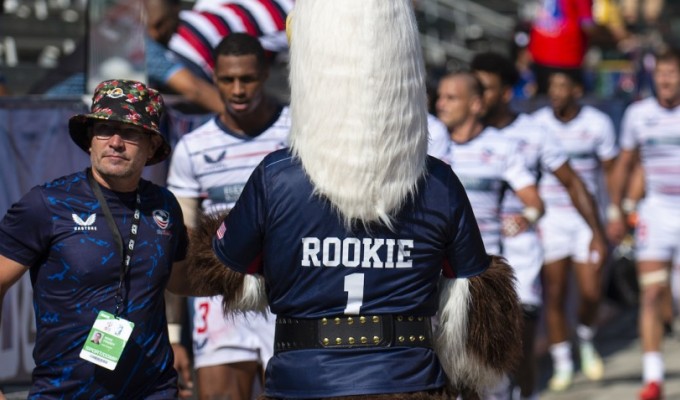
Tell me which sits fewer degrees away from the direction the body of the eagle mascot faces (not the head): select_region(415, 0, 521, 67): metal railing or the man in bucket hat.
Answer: the metal railing

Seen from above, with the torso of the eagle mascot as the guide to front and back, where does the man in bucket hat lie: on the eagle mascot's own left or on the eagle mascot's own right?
on the eagle mascot's own left

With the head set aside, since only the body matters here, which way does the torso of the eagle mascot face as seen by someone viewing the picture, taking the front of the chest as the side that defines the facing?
away from the camera

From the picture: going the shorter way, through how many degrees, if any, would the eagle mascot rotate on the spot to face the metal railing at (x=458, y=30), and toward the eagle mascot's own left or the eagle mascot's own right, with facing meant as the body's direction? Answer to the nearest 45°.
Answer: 0° — they already face it
